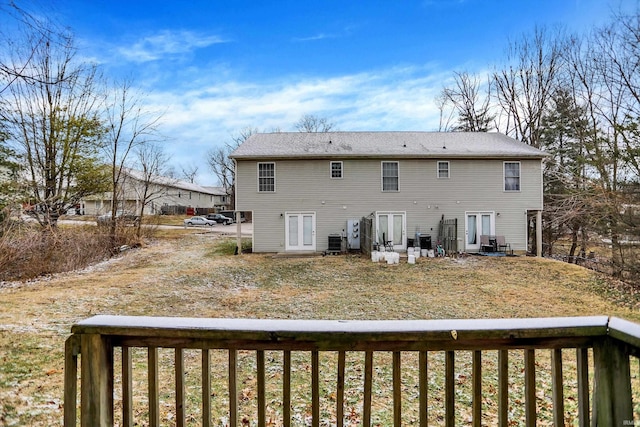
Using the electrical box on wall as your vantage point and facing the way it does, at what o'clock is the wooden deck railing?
The wooden deck railing is roughly at 12 o'clock from the electrical box on wall.

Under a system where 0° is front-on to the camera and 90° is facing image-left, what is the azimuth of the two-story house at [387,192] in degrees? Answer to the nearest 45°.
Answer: approximately 180°

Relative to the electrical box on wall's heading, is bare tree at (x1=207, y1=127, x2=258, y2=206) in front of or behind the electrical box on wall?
behind

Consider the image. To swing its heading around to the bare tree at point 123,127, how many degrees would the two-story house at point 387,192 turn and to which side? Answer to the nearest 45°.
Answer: approximately 90° to its left

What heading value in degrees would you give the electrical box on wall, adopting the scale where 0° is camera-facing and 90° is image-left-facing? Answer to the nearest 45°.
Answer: approximately 0°
